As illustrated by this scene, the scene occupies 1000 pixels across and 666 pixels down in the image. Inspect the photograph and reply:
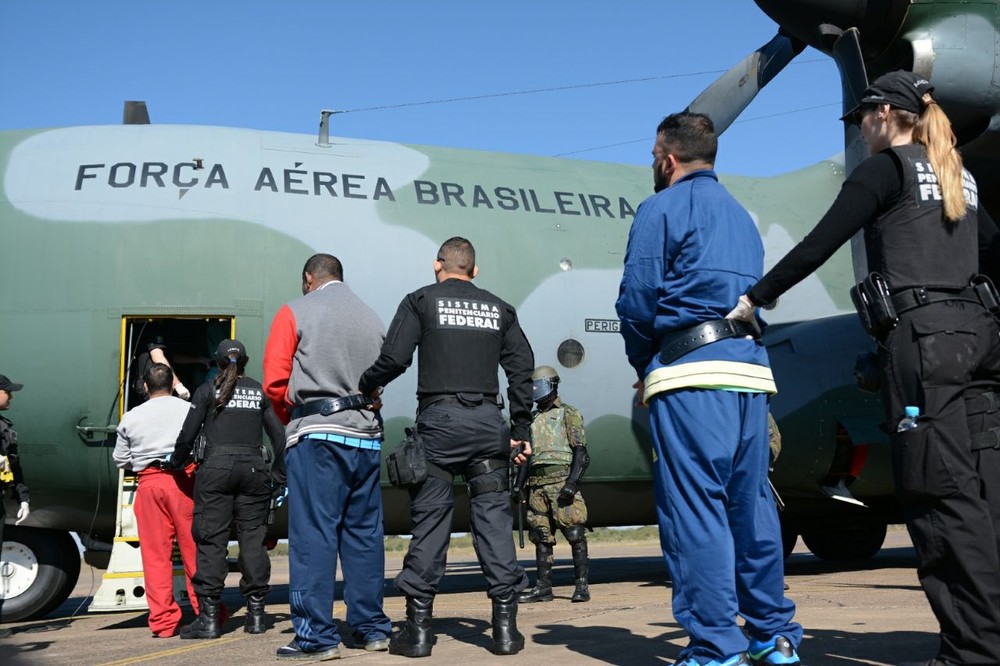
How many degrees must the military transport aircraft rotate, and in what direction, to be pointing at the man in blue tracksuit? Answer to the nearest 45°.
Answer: approximately 90° to its left

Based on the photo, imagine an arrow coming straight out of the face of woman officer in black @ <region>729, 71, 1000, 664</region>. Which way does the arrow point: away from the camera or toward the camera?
away from the camera

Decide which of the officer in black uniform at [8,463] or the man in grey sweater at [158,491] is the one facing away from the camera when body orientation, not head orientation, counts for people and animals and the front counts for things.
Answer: the man in grey sweater

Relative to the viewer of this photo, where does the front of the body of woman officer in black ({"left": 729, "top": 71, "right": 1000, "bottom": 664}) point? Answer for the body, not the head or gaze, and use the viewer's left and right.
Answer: facing away from the viewer and to the left of the viewer

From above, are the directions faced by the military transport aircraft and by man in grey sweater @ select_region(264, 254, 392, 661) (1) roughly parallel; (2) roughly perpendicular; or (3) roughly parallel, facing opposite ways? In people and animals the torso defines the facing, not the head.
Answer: roughly perpendicular

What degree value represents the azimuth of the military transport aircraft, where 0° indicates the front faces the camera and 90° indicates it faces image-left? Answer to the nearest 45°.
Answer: approximately 45°

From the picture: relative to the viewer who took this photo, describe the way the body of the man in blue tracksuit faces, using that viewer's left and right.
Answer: facing away from the viewer and to the left of the viewer

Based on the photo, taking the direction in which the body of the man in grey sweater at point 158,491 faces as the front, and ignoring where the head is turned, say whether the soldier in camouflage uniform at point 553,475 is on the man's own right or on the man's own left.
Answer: on the man's own right

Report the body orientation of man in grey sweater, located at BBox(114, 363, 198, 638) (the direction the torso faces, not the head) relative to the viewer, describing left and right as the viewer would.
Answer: facing away from the viewer

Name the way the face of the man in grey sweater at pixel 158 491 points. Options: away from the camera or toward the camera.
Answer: away from the camera
